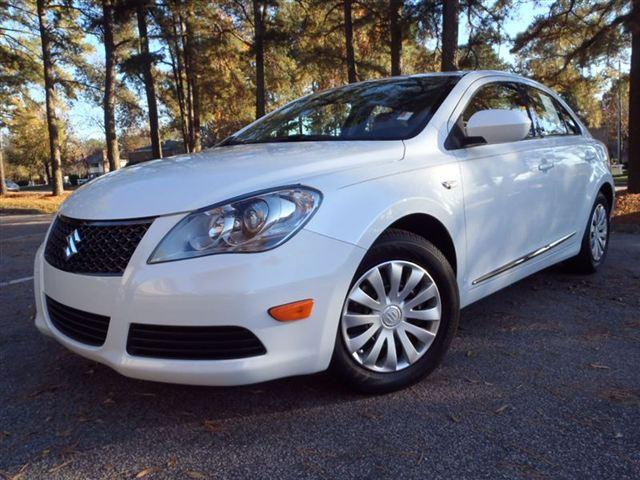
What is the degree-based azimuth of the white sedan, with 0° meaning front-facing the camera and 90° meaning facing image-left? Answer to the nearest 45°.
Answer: approximately 45°
